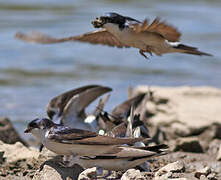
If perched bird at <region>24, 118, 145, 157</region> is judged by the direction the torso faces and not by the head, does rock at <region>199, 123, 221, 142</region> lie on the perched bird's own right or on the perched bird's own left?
on the perched bird's own right

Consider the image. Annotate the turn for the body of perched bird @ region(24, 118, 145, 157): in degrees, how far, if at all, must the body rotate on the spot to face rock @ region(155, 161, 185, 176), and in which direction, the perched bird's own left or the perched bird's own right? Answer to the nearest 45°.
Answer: approximately 180°

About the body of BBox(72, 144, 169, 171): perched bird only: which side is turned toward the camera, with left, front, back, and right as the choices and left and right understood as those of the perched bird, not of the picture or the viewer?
left

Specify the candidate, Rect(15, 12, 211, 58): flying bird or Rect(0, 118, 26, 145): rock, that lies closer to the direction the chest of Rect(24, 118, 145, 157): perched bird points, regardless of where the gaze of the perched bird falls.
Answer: the rock

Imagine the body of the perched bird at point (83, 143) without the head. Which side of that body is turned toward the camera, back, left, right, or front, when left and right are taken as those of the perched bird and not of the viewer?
left
